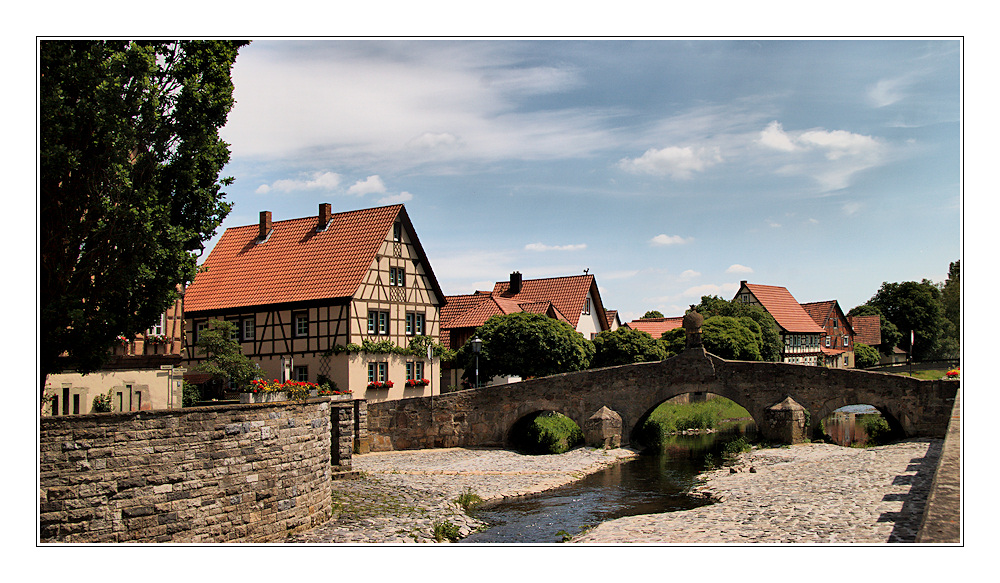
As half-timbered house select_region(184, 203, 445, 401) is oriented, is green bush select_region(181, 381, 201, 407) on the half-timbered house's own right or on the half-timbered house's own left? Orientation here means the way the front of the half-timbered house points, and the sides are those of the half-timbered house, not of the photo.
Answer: on the half-timbered house's own right
